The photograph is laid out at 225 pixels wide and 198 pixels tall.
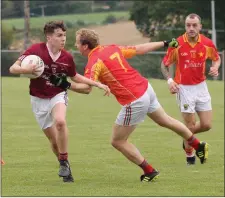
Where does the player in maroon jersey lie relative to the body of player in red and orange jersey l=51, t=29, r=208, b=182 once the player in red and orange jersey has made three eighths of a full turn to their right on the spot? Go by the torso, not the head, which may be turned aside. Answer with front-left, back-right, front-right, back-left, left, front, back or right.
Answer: back

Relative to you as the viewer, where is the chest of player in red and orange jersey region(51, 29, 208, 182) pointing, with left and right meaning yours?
facing away from the viewer and to the left of the viewer

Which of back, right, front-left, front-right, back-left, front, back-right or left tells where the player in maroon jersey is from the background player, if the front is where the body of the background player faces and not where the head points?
front-right

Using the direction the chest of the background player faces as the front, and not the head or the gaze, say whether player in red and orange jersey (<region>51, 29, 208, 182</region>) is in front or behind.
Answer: in front

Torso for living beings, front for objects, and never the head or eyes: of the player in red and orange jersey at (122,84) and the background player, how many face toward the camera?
1

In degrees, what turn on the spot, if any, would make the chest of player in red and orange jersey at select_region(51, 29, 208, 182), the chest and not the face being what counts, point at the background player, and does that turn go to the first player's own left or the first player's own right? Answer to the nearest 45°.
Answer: approximately 90° to the first player's own right

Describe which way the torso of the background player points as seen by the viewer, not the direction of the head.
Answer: toward the camera

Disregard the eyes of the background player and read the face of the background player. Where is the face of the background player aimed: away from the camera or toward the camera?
toward the camera
